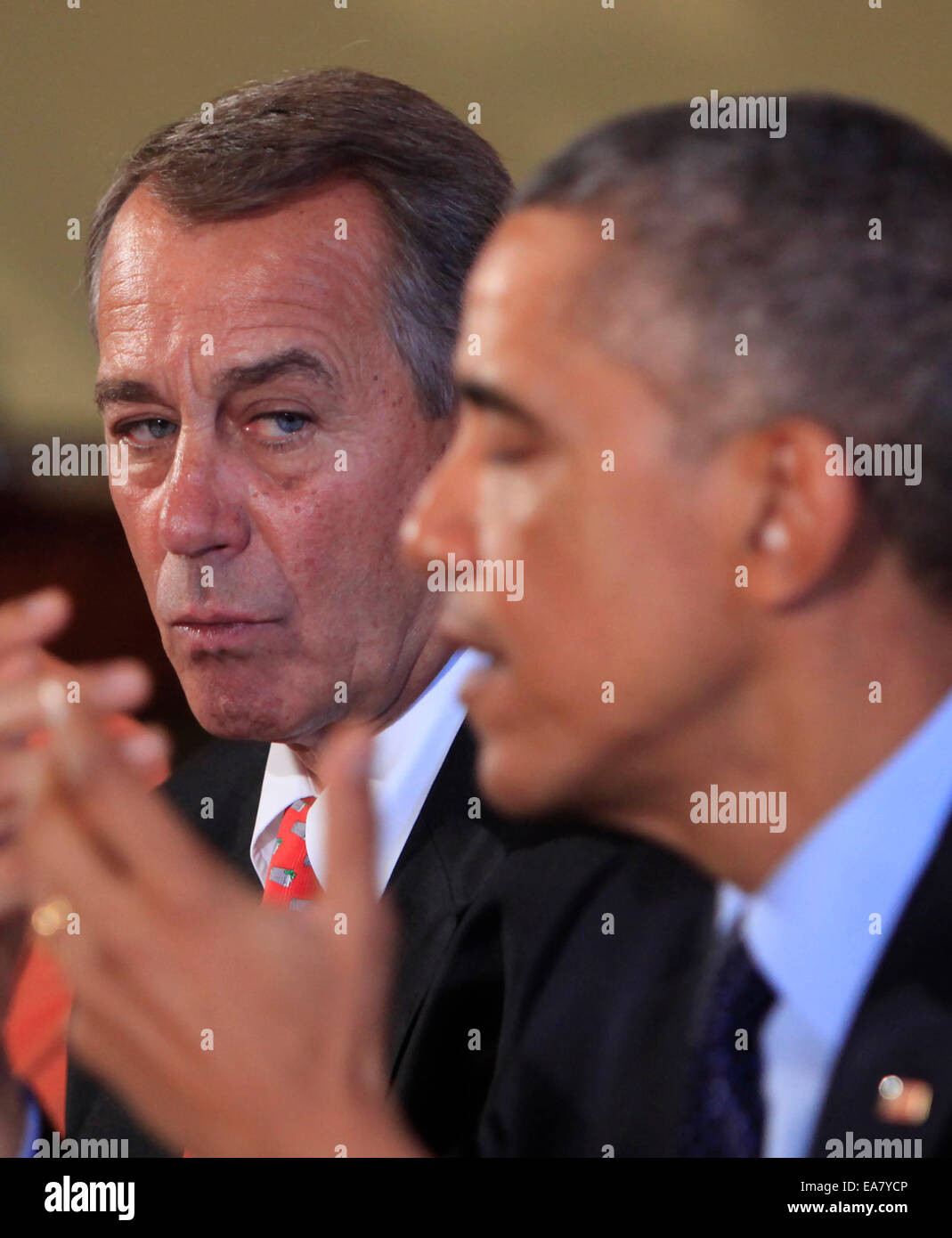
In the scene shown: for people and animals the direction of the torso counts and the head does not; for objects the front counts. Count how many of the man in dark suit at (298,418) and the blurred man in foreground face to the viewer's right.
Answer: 0

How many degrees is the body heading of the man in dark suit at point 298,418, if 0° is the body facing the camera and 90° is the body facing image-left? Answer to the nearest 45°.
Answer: approximately 45°

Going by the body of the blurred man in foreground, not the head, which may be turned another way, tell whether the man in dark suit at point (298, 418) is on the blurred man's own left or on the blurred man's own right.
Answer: on the blurred man's own right

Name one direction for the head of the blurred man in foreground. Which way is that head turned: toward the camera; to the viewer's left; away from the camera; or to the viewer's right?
to the viewer's left

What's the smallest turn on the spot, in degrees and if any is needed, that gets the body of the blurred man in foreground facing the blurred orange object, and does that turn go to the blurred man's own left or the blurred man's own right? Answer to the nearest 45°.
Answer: approximately 90° to the blurred man's own right

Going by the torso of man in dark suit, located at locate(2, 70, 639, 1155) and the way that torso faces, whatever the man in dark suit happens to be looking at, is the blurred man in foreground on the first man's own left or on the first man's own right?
on the first man's own left
